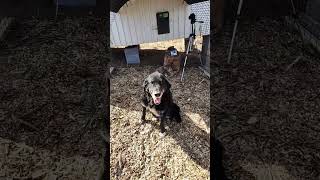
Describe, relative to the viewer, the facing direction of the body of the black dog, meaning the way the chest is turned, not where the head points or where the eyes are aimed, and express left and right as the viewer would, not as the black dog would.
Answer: facing the viewer and to the left of the viewer
